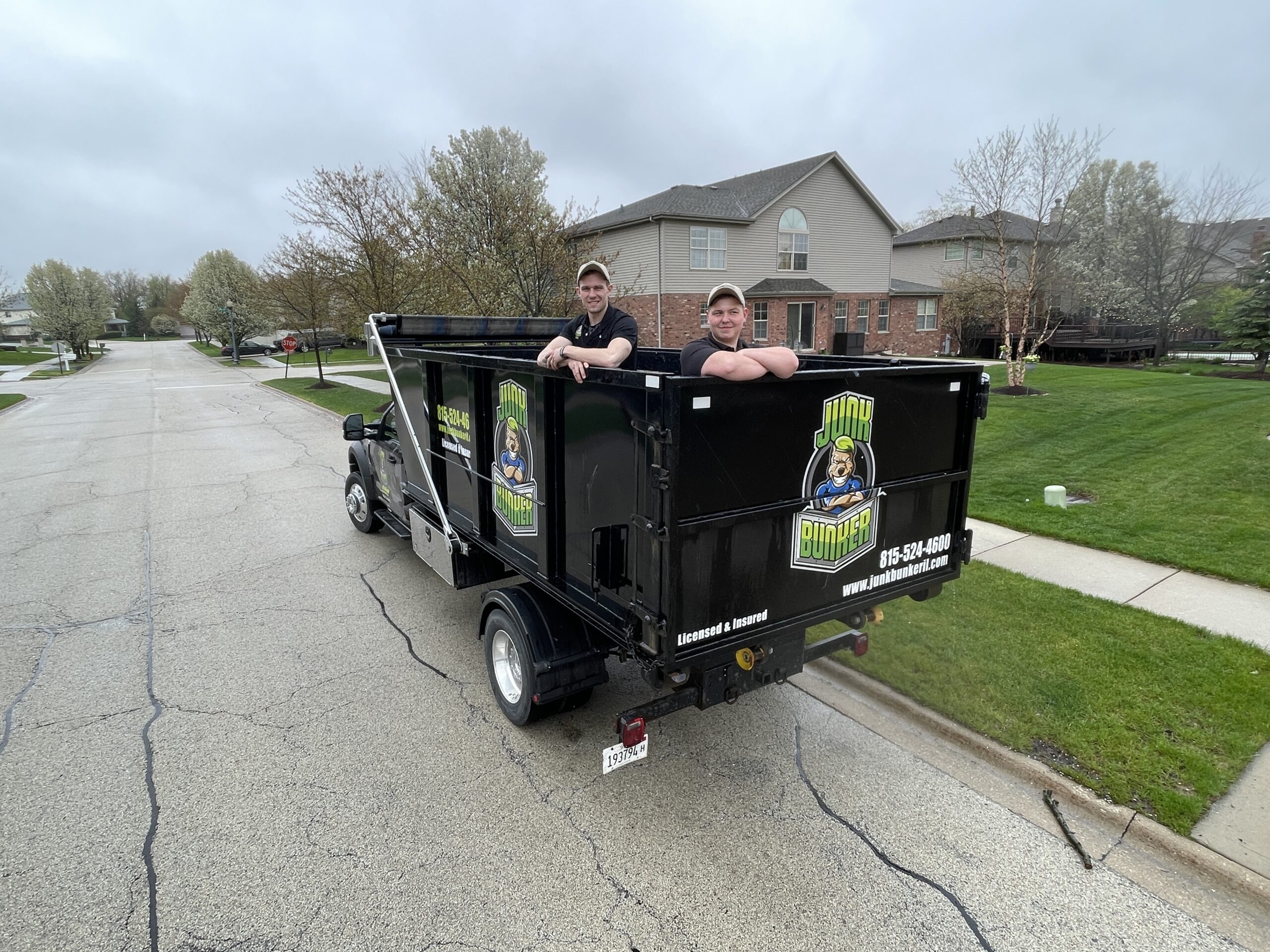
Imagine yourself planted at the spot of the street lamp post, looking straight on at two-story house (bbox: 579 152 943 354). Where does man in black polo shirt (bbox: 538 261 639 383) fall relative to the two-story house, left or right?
right

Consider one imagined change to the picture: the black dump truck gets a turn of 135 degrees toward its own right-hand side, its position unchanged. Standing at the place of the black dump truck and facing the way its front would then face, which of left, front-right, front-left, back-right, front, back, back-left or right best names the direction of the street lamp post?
back-left

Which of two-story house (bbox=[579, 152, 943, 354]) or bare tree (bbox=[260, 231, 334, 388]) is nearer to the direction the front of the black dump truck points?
the bare tree

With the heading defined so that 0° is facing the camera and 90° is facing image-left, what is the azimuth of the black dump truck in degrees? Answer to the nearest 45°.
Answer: approximately 135°

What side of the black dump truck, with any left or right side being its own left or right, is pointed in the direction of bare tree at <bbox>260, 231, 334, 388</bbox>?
front
